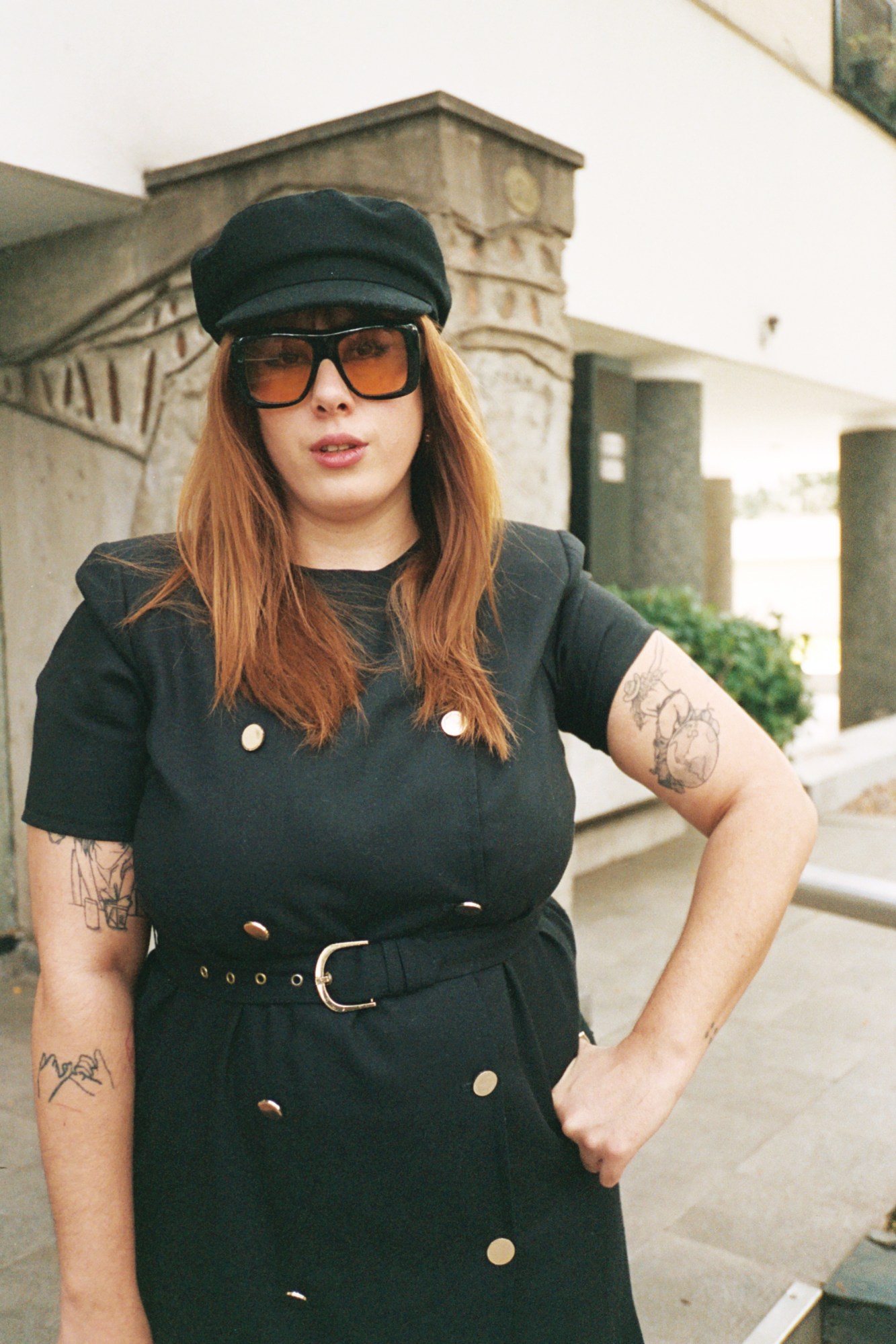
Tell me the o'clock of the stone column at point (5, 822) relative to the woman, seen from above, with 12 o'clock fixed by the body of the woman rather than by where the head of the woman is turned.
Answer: The stone column is roughly at 5 o'clock from the woman.

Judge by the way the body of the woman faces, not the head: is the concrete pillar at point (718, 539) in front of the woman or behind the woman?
behind

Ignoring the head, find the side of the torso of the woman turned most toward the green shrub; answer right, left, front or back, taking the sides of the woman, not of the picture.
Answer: back

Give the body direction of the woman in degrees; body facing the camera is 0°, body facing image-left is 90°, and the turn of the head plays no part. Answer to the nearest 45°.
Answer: approximately 0°

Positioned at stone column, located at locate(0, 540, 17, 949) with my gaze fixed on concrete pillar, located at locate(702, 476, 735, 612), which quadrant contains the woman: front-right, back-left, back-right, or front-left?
back-right

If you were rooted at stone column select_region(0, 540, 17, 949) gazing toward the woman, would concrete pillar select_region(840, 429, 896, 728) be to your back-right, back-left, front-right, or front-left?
back-left

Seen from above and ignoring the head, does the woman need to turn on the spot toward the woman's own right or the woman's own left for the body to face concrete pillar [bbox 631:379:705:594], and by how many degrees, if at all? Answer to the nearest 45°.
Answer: approximately 180°
